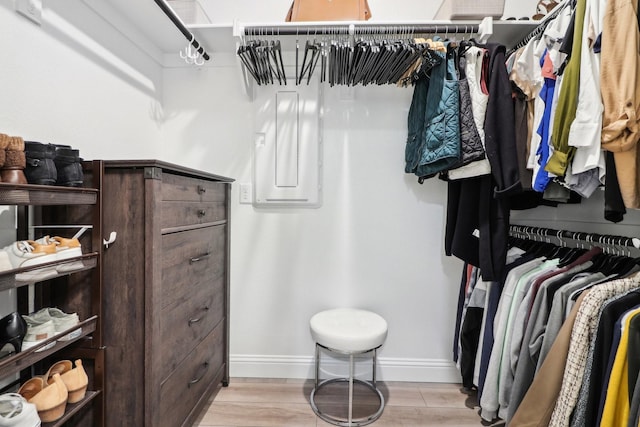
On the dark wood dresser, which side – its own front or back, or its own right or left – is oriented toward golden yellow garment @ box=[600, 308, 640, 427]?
front

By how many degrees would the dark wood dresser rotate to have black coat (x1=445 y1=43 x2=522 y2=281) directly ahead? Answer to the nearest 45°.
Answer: approximately 45° to its left

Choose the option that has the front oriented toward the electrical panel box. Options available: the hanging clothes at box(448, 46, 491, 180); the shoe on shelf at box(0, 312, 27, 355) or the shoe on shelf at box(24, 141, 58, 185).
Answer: the hanging clothes

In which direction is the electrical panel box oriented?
toward the camera
